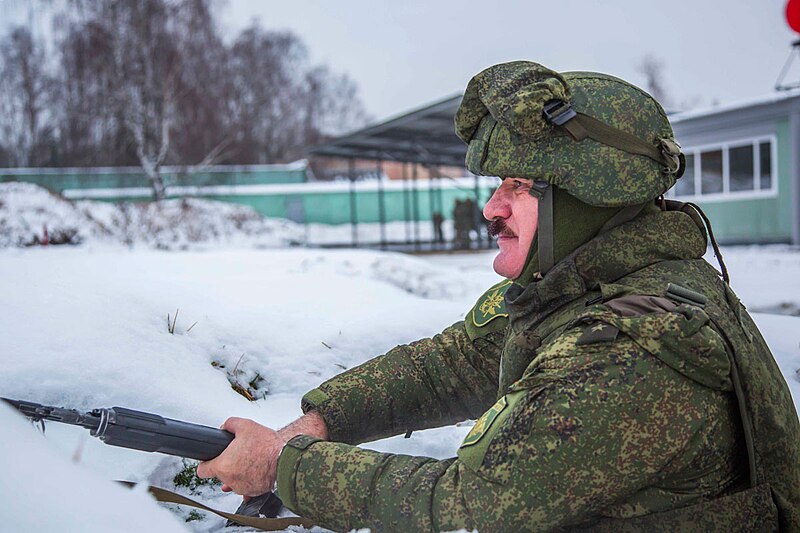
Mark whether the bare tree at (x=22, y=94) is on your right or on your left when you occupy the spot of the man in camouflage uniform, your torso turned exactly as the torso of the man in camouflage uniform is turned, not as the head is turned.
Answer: on your right

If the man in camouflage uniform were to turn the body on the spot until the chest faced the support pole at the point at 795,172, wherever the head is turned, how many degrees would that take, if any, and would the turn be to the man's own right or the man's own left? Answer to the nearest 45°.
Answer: approximately 90° to the man's own right

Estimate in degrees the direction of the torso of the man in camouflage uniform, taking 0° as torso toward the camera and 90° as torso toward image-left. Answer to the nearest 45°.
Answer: approximately 90°

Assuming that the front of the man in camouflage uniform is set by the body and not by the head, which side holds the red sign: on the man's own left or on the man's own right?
on the man's own right

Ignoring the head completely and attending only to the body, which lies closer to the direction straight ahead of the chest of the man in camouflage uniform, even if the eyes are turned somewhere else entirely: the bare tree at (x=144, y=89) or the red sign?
the bare tree

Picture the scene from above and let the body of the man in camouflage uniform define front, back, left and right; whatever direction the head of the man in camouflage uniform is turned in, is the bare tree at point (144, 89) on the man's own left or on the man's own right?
on the man's own right

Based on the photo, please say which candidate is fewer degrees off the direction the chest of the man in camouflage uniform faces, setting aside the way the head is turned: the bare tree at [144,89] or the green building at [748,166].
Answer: the bare tree
